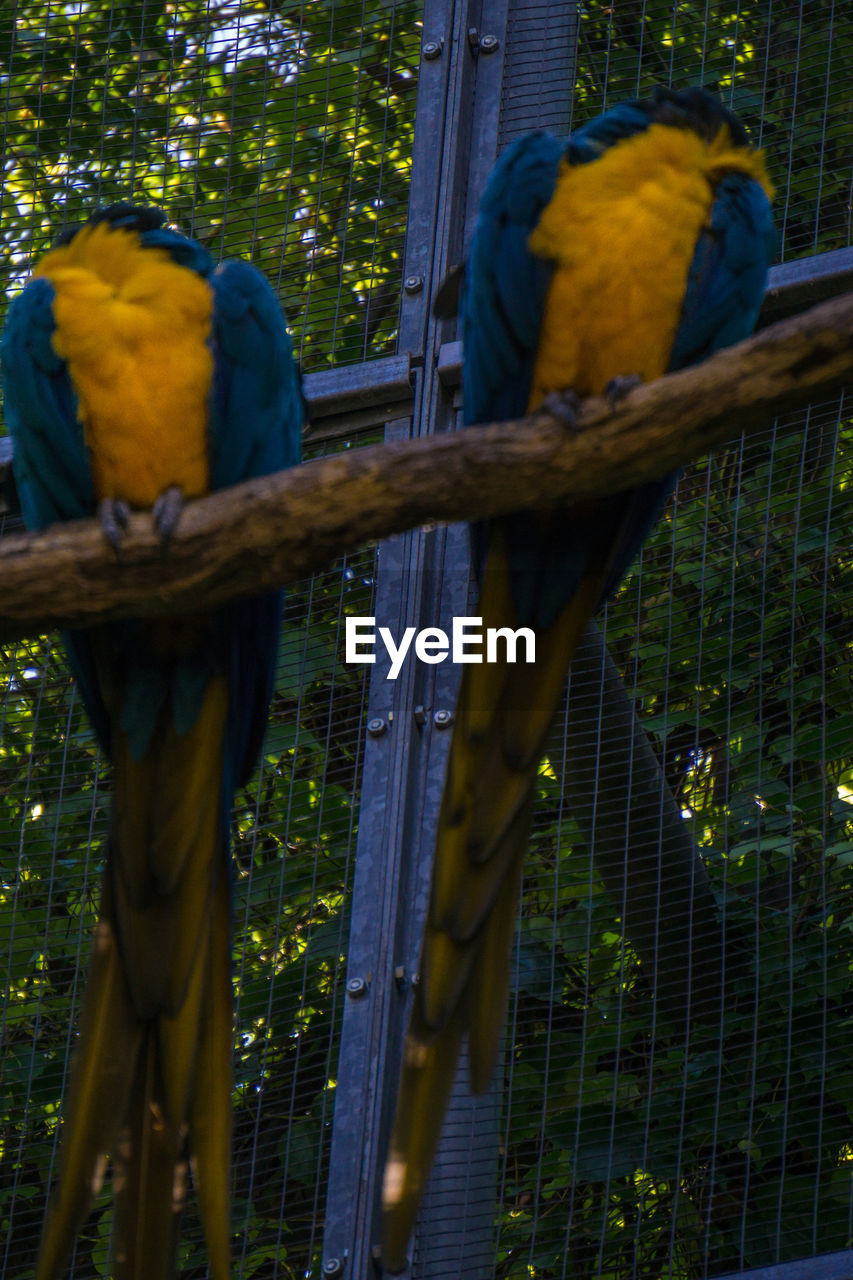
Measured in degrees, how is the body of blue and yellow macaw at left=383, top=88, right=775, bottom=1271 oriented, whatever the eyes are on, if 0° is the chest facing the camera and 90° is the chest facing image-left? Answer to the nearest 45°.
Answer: approximately 0°
